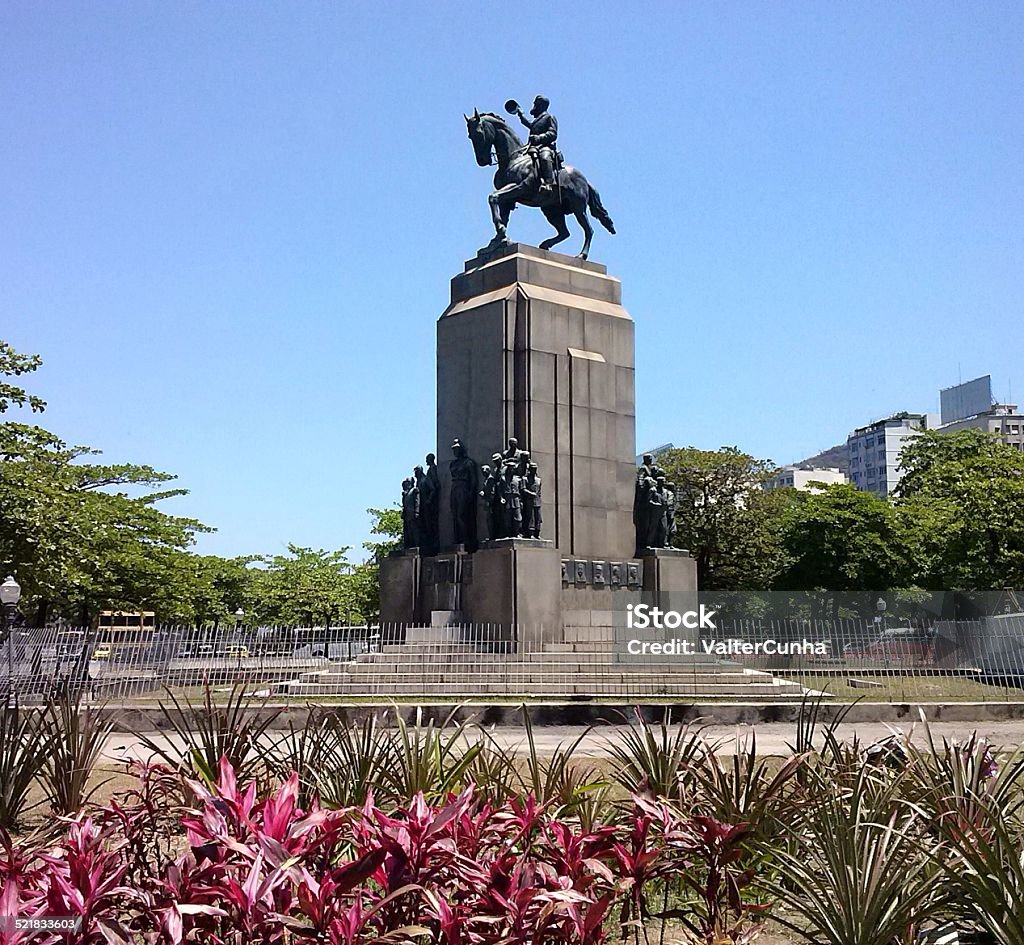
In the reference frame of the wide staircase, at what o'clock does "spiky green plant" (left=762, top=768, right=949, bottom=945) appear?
The spiky green plant is roughly at 12 o'clock from the wide staircase.

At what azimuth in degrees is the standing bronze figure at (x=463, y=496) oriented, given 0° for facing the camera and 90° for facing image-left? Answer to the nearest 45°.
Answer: approximately 45°

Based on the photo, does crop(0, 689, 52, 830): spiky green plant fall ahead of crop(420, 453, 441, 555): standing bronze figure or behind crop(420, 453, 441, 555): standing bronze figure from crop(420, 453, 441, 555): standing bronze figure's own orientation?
ahead

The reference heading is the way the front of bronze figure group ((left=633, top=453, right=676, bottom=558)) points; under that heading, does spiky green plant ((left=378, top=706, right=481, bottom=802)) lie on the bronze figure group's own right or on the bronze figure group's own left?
on the bronze figure group's own right

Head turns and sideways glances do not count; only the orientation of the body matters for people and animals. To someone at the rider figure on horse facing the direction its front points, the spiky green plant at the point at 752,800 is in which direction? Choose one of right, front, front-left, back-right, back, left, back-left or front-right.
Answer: front-left

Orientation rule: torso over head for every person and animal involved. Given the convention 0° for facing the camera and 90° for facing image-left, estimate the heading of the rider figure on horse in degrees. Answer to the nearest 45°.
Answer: approximately 45°

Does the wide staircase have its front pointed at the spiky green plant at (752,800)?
yes

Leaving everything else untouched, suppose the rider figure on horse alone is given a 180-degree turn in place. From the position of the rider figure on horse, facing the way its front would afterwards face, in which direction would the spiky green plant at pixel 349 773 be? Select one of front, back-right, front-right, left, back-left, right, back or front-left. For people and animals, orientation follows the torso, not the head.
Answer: back-right

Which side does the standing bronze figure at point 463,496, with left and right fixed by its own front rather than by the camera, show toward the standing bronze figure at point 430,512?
right

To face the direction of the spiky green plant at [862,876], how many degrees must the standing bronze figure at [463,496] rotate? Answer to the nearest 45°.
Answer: approximately 45° to its left
